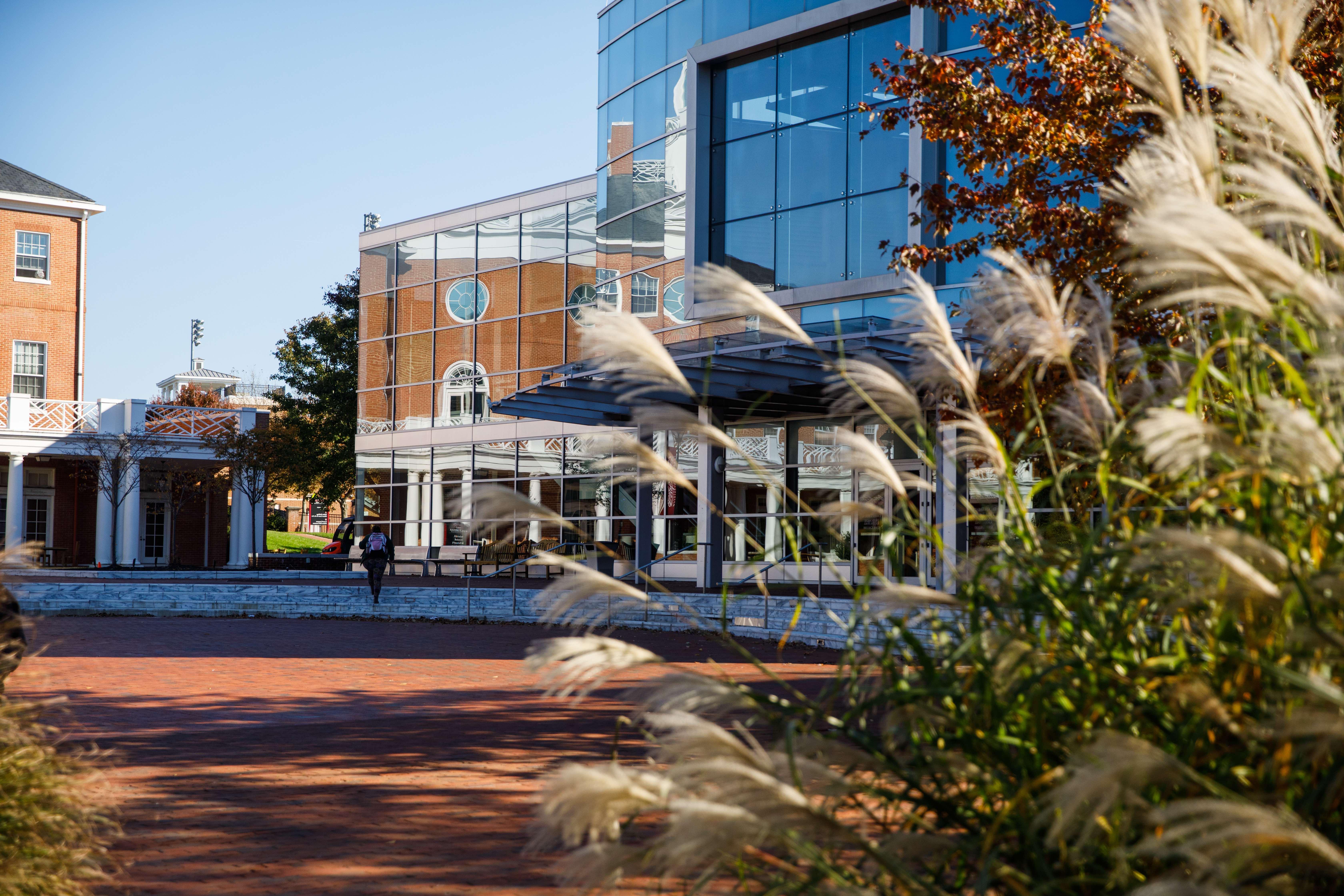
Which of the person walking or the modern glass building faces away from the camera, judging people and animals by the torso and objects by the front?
the person walking

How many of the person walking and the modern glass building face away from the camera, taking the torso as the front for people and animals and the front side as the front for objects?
1

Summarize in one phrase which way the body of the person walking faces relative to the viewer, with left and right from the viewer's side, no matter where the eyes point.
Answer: facing away from the viewer

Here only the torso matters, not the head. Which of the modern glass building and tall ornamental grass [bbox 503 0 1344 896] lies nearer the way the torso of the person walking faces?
the modern glass building

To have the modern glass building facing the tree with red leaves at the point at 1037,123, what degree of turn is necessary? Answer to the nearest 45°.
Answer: approximately 45° to its left

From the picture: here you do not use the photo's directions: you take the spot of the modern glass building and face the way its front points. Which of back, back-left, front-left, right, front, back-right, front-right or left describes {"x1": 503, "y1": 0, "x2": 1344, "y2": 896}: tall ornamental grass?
front-left

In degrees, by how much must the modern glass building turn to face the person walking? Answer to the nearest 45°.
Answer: approximately 45° to its right

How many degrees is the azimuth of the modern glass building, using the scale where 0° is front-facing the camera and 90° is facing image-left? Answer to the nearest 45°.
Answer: approximately 45°

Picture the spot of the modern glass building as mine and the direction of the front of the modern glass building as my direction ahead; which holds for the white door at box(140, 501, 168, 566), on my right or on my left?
on my right
